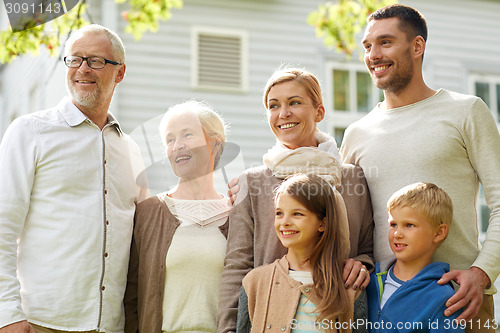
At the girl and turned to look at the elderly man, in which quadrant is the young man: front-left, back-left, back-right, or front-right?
back-right

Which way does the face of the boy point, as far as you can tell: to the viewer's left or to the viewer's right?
to the viewer's left

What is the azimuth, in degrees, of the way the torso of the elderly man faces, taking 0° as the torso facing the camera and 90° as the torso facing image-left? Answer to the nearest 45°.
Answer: approximately 315°

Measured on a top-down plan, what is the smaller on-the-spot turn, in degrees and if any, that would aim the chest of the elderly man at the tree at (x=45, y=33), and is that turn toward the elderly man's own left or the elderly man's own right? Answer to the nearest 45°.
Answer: approximately 135° to the elderly man's own left
